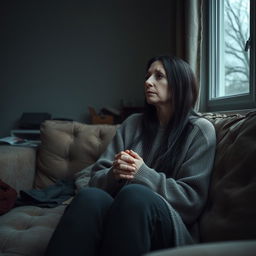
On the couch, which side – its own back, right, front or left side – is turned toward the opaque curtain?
back

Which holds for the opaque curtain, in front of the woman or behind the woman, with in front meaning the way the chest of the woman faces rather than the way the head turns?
behind

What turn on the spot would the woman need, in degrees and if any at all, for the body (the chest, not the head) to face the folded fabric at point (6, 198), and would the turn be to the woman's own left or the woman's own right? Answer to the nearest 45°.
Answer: approximately 90° to the woman's own right

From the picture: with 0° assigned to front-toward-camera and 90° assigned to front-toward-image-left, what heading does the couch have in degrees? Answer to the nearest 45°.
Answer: approximately 45°

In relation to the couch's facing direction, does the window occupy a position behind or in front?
behind
